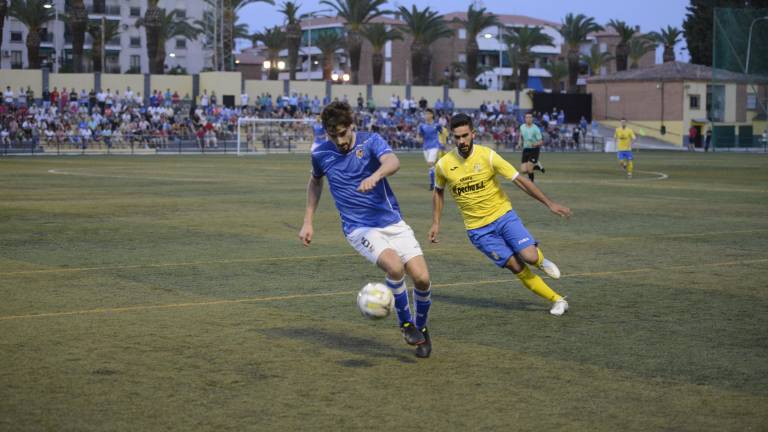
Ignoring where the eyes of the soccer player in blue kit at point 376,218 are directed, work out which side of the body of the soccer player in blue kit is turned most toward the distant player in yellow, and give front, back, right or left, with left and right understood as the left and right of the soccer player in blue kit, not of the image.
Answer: back

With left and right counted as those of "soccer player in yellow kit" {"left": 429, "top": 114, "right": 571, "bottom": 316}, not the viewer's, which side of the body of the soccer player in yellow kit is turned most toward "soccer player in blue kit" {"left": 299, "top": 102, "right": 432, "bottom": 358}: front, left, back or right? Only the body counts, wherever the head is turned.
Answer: front

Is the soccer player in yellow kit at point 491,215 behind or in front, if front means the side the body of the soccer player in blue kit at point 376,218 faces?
behind

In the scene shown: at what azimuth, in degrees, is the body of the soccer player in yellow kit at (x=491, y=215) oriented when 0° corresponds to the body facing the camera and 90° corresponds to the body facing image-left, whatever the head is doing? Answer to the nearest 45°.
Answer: approximately 0°

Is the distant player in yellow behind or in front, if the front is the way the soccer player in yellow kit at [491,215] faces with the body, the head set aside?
behind

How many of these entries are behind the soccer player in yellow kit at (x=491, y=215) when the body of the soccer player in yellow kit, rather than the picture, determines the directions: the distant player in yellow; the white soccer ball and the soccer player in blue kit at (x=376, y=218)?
1

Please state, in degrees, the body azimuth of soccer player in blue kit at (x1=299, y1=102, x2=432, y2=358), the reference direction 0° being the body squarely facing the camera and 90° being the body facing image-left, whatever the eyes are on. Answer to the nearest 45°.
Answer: approximately 0°

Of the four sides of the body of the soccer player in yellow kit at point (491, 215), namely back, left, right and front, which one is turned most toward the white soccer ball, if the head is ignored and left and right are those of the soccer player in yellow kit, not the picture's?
front

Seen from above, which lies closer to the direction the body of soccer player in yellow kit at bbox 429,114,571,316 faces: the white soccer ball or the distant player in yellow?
the white soccer ball
